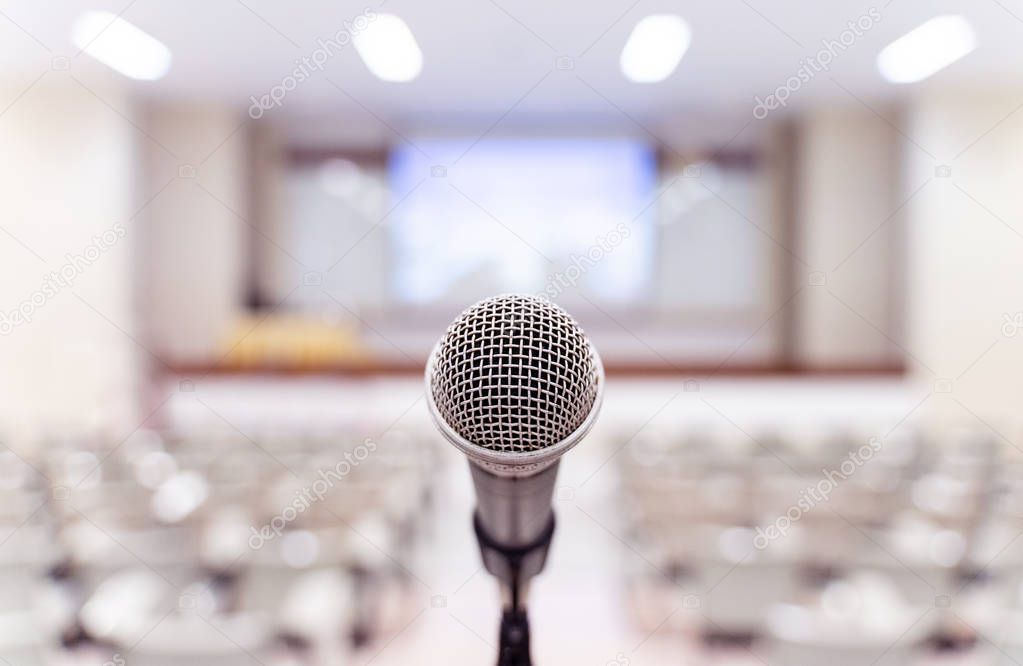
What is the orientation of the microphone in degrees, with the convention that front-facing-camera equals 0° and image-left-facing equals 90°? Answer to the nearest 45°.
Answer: approximately 0°
